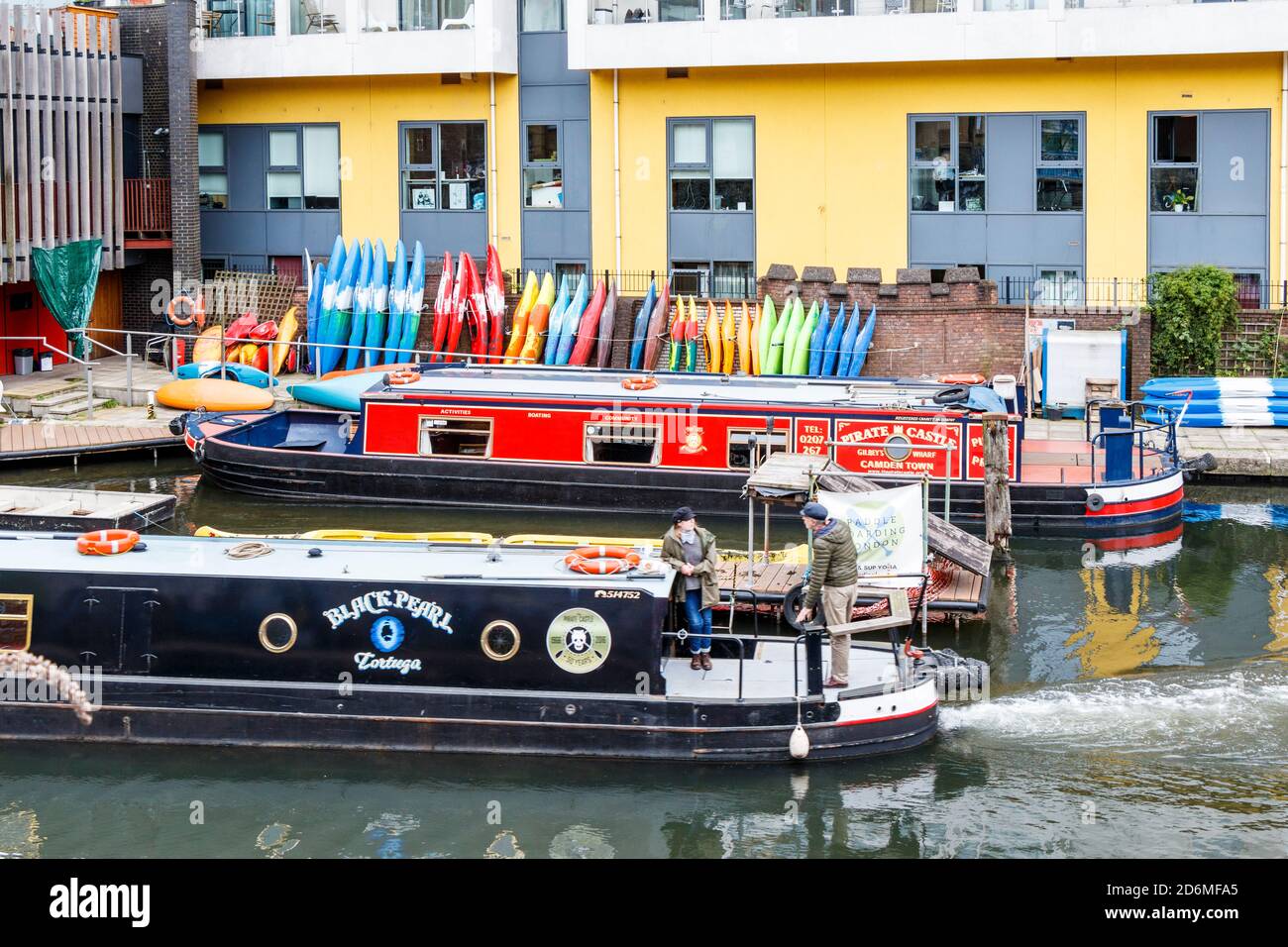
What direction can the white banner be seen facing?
toward the camera

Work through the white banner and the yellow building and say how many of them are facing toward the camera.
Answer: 2

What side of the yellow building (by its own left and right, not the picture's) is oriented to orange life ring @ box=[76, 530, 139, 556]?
front

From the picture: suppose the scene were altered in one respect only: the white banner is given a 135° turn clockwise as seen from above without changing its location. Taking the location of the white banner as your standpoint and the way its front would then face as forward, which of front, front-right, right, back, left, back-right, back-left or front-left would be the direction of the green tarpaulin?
front

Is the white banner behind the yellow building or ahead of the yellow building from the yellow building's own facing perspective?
ahead

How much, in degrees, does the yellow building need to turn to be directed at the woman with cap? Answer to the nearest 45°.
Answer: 0° — it already faces them

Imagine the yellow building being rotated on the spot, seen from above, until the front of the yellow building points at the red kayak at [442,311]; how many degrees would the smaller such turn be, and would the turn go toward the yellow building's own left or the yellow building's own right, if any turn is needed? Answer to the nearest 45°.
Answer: approximately 90° to the yellow building's own right

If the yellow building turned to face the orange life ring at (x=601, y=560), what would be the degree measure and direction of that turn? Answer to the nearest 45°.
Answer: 0° — it already faces it

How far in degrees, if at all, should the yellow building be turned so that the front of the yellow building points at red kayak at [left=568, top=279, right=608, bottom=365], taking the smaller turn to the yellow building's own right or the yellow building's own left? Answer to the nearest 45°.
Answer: approximately 45° to the yellow building's own right

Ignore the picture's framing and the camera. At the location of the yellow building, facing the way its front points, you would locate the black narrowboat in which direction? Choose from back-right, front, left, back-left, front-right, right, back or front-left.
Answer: front

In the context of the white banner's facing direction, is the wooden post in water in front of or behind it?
behind

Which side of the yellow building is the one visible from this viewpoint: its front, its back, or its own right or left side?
front
